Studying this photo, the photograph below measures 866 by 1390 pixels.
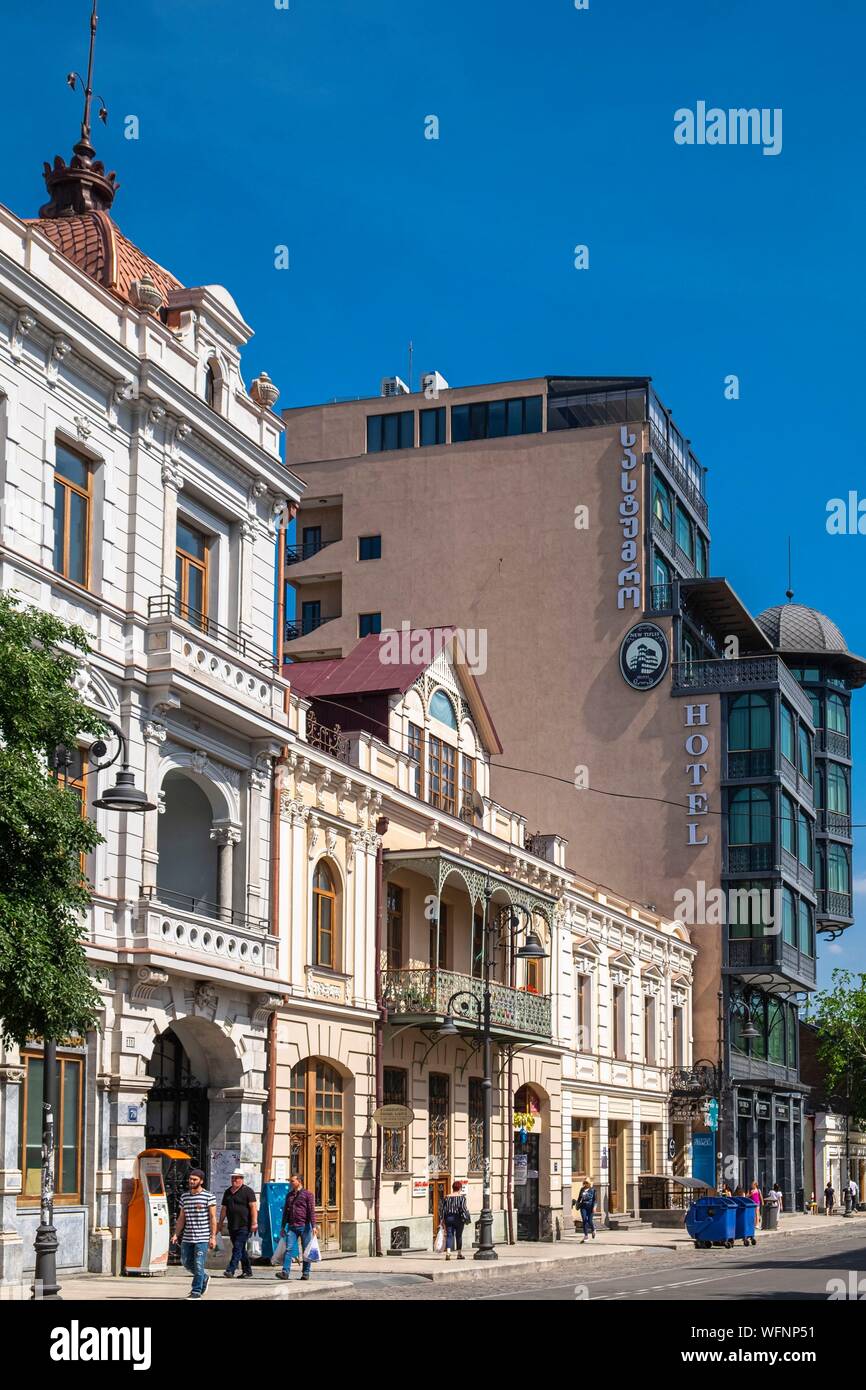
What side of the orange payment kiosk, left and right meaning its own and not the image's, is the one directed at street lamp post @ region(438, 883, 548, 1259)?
left

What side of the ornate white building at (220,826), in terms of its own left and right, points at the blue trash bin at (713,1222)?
left

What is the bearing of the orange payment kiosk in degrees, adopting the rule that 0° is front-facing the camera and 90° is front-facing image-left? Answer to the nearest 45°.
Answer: approximately 315°

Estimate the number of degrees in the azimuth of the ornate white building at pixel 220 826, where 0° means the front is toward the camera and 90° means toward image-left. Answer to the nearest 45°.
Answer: approximately 315°

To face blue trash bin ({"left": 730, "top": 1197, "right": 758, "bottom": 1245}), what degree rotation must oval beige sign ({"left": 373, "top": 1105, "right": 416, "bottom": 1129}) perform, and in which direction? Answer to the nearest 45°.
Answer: approximately 135° to its left

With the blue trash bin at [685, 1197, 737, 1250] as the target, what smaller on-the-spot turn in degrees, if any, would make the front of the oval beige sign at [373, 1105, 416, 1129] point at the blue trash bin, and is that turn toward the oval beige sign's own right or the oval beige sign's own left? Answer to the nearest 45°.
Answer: approximately 135° to the oval beige sign's own left

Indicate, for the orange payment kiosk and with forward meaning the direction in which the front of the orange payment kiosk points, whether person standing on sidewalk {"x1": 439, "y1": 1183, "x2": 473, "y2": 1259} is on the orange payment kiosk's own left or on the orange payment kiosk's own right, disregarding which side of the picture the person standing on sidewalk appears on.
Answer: on the orange payment kiosk's own left

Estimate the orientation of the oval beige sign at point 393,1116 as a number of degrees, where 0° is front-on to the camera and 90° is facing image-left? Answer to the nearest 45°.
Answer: approximately 0°
